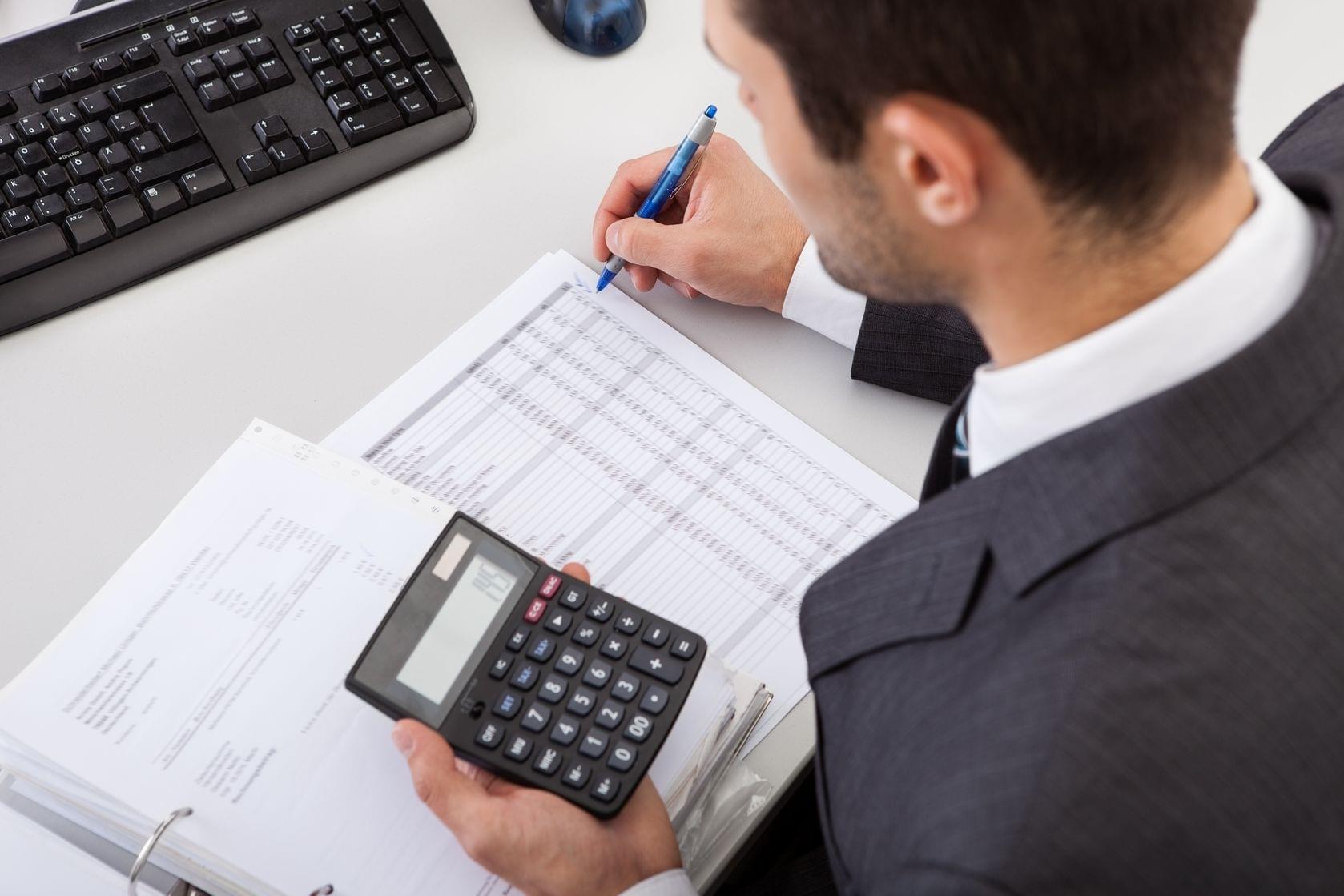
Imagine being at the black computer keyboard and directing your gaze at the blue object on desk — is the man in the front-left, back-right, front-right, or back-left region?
front-right

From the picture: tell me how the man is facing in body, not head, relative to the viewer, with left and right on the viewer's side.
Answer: facing away from the viewer and to the left of the viewer

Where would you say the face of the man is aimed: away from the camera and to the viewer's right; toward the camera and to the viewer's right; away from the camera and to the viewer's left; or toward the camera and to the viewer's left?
away from the camera and to the viewer's left

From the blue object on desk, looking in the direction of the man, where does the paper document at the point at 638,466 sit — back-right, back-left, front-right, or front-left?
front-right

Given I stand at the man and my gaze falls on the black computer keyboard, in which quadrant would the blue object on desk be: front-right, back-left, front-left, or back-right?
front-right
